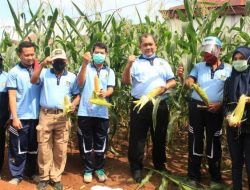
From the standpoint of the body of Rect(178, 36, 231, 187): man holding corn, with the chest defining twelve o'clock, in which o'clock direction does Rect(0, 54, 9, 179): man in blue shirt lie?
The man in blue shirt is roughly at 3 o'clock from the man holding corn.

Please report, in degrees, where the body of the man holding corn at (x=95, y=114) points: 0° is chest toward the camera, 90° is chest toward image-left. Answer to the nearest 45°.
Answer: approximately 0°

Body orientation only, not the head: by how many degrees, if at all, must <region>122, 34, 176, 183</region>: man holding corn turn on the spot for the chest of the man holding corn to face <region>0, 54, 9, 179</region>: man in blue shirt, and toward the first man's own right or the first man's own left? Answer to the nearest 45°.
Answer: approximately 90° to the first man's own right

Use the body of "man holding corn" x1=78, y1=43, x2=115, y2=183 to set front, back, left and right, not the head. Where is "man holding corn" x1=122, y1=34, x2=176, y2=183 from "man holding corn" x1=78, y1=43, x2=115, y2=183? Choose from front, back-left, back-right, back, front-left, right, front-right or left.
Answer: left

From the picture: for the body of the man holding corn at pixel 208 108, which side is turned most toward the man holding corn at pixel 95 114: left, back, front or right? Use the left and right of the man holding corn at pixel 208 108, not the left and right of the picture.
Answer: right

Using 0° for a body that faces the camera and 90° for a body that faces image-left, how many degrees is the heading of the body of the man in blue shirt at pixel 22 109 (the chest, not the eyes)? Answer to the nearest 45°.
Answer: approximately 315°
